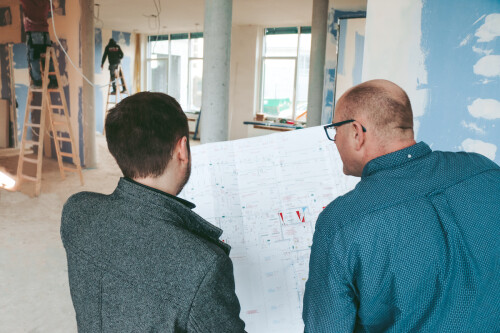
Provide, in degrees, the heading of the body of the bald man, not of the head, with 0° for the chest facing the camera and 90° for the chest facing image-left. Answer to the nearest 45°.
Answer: approximately 135°

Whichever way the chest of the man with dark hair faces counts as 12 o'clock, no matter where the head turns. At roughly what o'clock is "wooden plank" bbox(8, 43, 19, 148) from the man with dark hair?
The wooden plank is roughly at 10 o'clock from the man with dark hair.

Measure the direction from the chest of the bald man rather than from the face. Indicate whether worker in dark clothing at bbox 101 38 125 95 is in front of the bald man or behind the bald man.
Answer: in front

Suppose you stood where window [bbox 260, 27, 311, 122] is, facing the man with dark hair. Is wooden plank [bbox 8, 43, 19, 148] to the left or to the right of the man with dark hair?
right

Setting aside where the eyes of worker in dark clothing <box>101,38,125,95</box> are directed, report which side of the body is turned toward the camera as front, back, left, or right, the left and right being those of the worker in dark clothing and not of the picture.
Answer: back

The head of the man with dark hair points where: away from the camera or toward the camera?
away from the camera

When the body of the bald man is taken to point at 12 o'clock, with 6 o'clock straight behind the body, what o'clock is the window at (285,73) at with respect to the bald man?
The window is roughly at 1 o'clock from the bald man.

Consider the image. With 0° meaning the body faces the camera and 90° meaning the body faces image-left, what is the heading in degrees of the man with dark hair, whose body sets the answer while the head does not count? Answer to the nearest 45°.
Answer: approximately 225°

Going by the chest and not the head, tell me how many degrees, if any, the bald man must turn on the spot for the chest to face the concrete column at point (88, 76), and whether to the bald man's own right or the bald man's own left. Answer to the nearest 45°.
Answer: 0° — they already face it

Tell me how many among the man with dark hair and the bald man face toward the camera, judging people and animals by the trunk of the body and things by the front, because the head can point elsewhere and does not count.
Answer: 0

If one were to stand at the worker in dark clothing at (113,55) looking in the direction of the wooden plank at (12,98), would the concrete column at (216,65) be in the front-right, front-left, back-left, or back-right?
front-left
